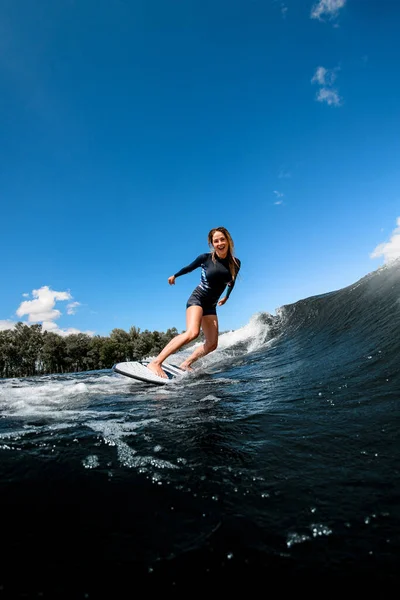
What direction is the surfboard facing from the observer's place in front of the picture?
facing to the left of the viewer
